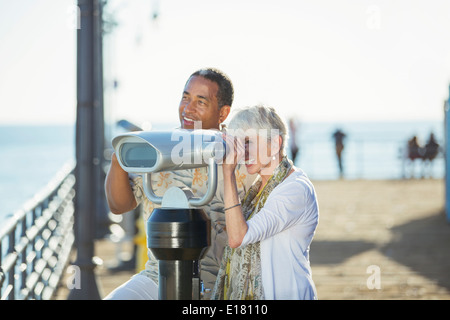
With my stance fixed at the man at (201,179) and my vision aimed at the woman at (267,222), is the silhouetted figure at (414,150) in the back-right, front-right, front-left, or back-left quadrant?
back-left

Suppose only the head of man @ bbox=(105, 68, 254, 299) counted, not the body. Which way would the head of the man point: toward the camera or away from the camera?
toward the camera

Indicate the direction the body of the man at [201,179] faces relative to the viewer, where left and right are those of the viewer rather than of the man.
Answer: facing the viewer and to the left of the viewer

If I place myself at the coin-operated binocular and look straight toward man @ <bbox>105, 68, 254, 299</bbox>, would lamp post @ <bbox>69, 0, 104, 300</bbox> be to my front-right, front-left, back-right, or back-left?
front-left

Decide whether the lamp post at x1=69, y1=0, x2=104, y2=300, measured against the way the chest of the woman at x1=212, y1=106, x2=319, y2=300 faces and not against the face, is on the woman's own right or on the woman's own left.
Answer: on the woman's own right

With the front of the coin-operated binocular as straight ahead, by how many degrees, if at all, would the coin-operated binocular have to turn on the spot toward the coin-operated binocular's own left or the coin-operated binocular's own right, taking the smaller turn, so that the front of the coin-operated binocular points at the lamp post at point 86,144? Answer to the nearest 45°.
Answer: approximately 135° to the coin-operated binocular's own right

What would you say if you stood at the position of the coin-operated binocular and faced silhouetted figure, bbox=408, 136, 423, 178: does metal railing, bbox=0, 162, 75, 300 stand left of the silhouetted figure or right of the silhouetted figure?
left

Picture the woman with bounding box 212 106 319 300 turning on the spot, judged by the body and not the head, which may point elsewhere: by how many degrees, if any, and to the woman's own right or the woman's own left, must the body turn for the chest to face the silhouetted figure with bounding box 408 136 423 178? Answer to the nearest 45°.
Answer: approximately 135° to the woman's own right

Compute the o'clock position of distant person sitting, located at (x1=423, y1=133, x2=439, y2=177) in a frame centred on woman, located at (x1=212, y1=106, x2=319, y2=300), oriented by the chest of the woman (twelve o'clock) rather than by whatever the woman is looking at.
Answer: The distant person sitting is roughly at 5 o'clock from the woman.

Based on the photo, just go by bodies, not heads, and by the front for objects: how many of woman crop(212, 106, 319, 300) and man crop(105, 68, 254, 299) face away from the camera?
0

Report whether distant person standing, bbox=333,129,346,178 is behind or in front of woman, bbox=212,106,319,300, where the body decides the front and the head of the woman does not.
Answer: behind

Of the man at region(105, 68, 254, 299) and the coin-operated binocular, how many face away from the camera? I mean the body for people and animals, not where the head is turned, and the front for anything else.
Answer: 0

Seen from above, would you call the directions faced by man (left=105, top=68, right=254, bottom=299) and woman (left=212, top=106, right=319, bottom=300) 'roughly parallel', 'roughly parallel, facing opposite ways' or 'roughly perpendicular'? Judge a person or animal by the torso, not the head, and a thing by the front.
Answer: roughly parallel
